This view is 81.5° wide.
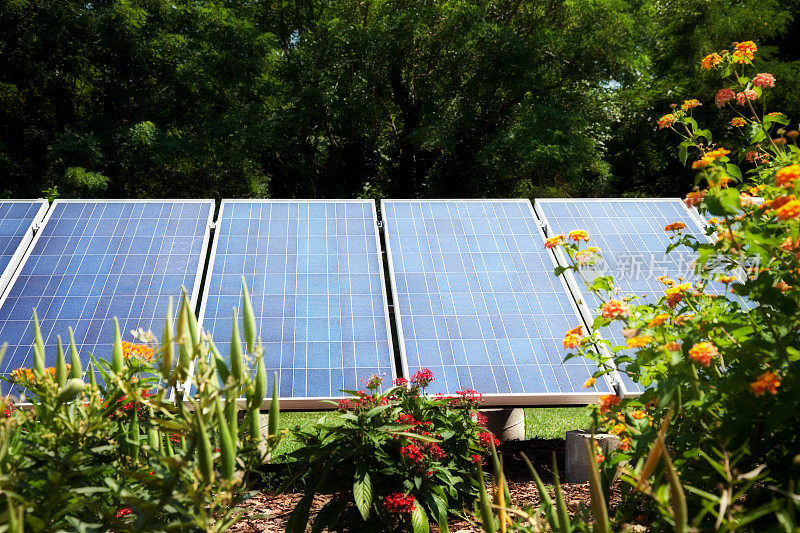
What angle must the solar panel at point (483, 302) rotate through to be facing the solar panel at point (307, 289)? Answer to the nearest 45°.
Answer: approximately 90° to its right

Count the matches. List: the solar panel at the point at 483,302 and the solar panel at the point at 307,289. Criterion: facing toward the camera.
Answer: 2

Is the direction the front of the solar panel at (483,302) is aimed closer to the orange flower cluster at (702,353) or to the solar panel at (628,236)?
the orange flower cluster

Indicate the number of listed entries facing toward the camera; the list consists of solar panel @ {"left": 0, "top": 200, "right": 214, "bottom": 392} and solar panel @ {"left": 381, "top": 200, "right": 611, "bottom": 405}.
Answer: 2

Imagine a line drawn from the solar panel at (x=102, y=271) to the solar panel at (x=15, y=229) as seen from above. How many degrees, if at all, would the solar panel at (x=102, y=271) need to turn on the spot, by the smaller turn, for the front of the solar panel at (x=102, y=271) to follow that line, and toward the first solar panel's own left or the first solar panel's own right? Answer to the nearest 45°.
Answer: approximately 135° to the first solar panel's own right

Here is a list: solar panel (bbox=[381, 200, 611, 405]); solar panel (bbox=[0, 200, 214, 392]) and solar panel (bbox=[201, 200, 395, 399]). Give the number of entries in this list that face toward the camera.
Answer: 3

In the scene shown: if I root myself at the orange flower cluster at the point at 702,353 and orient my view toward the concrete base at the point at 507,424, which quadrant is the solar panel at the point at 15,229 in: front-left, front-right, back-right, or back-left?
front-left

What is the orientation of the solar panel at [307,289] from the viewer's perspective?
toward the camera

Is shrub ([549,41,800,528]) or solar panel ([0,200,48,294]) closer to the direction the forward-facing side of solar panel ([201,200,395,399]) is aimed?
the shrub

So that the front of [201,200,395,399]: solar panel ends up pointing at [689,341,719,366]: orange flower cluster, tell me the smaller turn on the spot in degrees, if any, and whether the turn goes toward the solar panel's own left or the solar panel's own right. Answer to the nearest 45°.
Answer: approximately 45° to the solar panel's own left

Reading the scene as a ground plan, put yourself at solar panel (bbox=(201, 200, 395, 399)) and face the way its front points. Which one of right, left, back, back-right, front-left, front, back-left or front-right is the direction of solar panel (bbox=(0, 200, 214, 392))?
right
